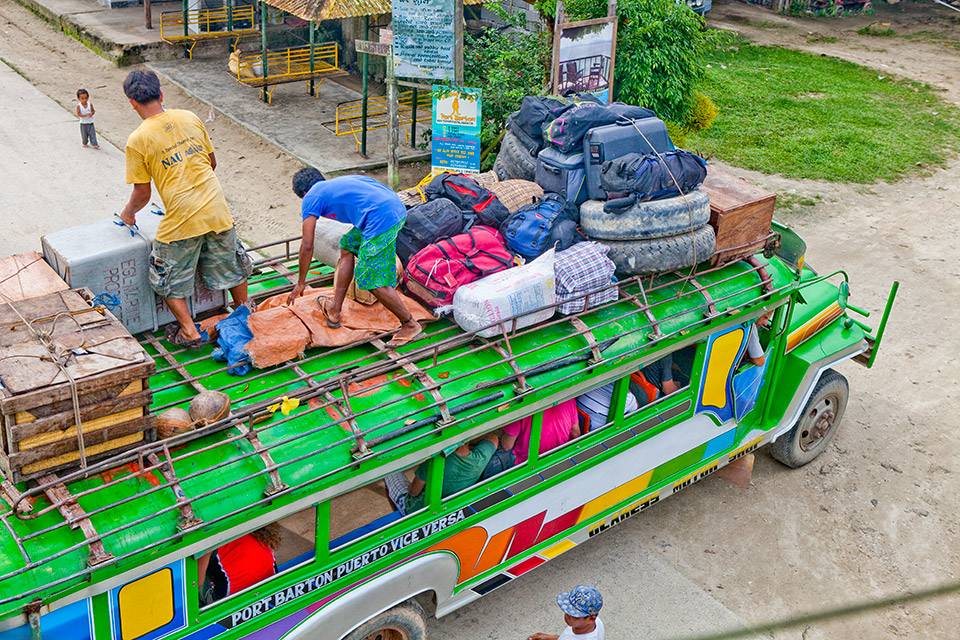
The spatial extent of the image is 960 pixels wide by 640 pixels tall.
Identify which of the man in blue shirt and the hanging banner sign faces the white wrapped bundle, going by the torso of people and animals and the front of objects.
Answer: the hanging banner sign

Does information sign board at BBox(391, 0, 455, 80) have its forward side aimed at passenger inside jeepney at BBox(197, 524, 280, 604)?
yes

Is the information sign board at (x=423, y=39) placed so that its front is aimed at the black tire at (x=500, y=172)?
yes

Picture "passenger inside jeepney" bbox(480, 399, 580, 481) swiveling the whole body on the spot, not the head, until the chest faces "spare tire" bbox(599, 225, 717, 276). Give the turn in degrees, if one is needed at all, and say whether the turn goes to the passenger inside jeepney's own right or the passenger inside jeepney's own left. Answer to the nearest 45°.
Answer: approximately 90° to the passenger inside jeepney's own right
